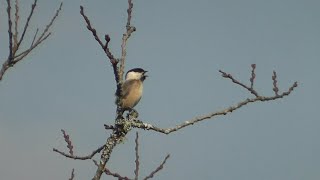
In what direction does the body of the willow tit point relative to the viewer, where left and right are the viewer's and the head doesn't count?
facing to the right of the viewer
